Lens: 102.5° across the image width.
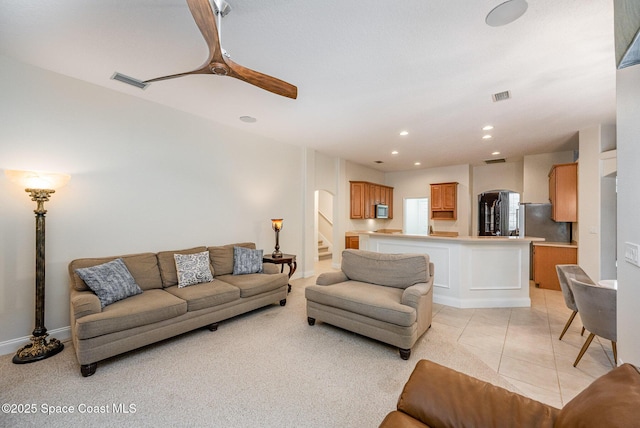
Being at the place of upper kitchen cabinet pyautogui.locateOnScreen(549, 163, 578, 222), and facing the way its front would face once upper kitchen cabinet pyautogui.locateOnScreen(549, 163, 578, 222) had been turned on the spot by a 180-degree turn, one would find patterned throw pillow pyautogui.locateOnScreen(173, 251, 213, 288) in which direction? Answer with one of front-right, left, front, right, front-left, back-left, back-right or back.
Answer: back-right

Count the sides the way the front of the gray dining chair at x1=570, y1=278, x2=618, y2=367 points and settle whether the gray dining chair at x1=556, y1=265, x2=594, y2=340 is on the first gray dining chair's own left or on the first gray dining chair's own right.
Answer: on the first gray dining chair's own left

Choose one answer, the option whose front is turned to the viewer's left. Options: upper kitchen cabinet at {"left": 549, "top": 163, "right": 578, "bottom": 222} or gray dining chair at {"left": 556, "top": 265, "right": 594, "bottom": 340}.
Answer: the upper kitchen cabinet

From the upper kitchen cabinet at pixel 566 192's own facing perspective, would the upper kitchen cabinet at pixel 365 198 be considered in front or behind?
in front

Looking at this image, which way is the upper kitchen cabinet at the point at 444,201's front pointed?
toward the camera

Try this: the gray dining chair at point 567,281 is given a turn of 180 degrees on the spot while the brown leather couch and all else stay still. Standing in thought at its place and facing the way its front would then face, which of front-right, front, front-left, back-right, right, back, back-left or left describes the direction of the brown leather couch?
front-left

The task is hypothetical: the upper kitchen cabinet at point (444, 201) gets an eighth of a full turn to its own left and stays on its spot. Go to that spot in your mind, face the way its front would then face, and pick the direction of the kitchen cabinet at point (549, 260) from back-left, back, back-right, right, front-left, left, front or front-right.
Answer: front

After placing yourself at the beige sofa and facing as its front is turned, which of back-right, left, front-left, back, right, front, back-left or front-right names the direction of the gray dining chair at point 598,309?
front

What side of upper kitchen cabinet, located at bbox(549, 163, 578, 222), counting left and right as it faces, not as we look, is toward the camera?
left

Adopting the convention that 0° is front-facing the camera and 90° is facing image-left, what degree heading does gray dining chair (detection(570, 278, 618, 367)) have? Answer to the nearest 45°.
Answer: approximately 225°

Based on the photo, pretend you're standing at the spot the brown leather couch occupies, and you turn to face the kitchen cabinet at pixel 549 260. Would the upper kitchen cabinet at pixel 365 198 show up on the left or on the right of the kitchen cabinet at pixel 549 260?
left

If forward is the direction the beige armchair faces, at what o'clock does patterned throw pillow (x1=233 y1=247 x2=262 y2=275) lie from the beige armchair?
The patterned throw pillow is roughly at 2 o'clock from the beige armchair.

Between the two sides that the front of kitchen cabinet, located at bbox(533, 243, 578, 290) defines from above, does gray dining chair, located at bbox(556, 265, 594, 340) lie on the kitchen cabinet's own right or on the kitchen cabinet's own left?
on the kitchen cabinet's own left

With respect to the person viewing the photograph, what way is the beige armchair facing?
facing the viewer and to the left of the viewer

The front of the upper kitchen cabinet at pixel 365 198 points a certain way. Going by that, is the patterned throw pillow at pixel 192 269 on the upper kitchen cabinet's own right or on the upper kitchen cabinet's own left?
on the upper kitchen cabinet's own right

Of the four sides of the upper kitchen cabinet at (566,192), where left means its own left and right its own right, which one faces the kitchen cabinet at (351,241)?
front

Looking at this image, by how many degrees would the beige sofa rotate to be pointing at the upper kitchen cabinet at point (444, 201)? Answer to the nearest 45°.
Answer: approximately 45° to its left
